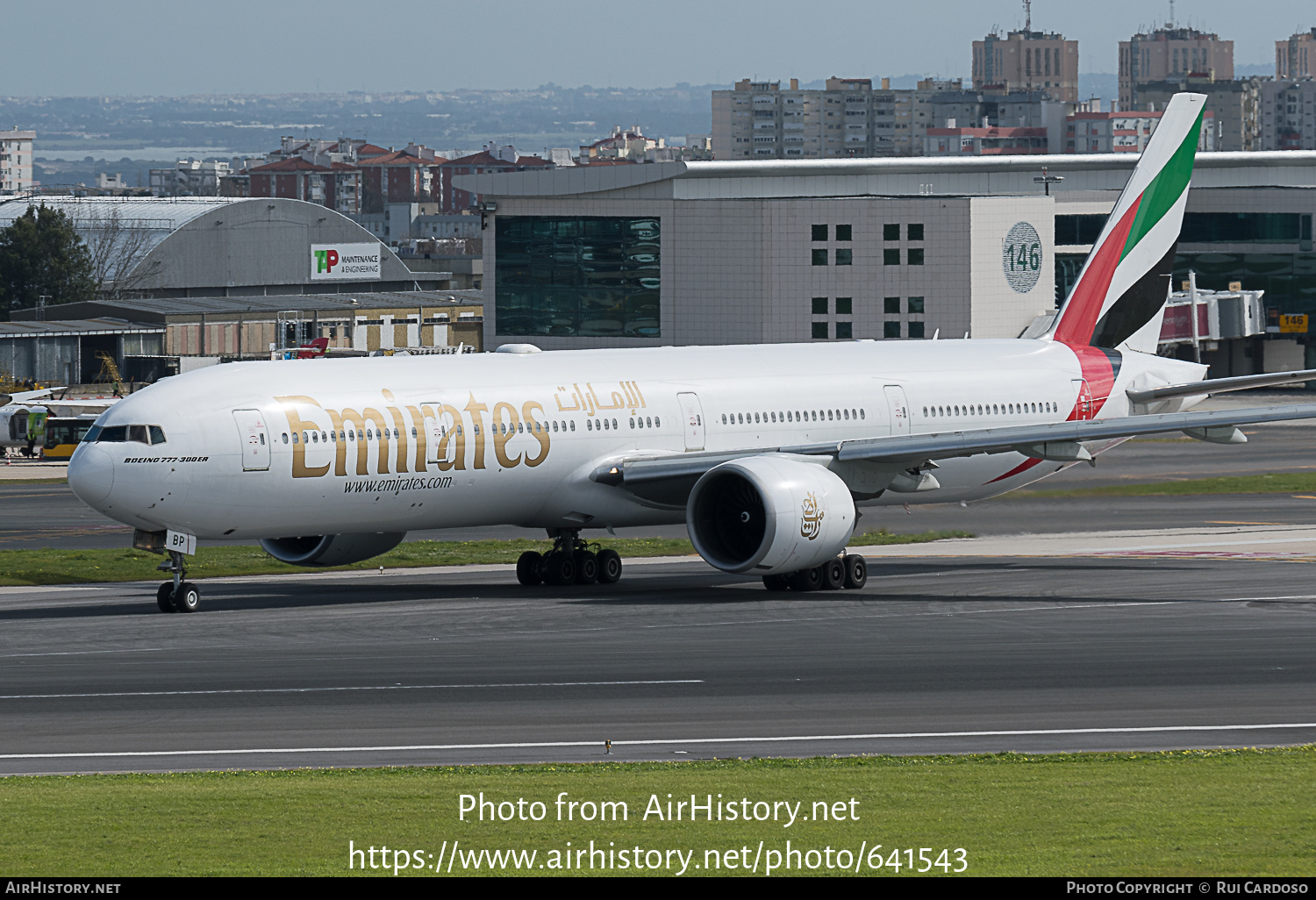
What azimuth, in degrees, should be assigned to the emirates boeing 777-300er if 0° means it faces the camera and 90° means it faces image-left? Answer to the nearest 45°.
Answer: approximately 45°
